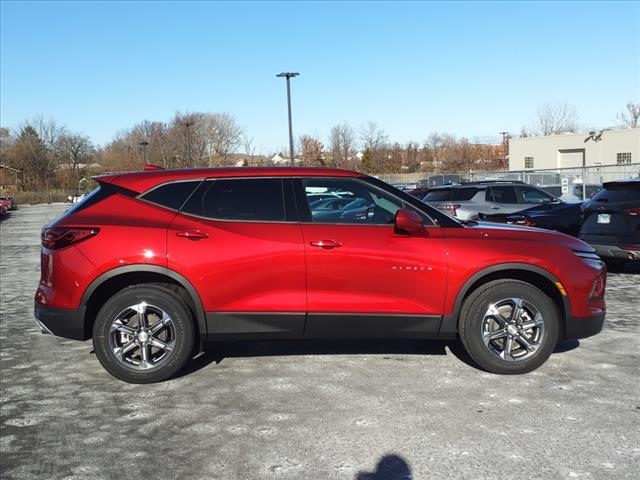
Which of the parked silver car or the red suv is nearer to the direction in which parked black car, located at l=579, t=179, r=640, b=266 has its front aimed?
the parked silver car

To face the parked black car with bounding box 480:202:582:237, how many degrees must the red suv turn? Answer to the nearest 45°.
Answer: approximately 45° to its left

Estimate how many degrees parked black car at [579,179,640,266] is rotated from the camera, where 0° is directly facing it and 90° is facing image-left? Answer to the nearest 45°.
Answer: approximately 225°

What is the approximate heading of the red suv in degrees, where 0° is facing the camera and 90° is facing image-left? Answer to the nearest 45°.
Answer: approximately 270°

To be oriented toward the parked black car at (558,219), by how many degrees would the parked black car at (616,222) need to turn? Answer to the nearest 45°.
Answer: approximately 45° to its left

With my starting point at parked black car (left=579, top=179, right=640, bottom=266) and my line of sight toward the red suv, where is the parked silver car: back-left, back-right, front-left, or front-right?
back-right

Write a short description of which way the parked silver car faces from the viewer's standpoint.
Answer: facing away from the viewer and to the right of the viewer
